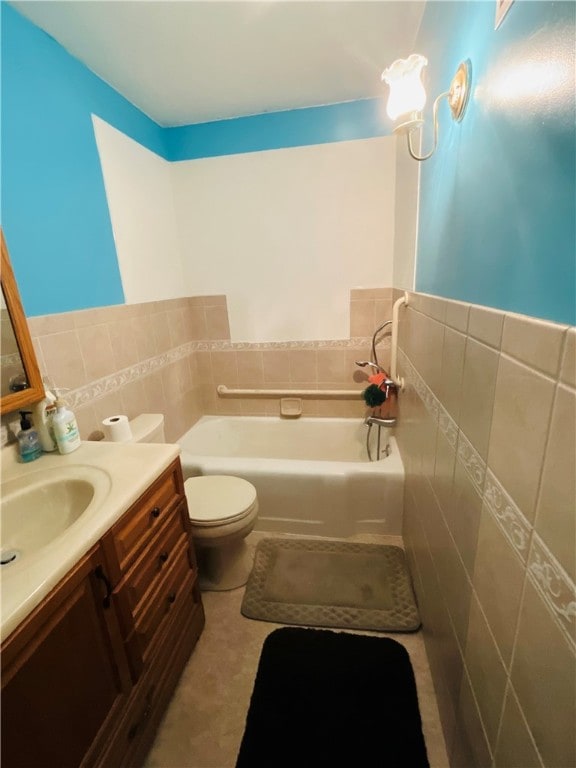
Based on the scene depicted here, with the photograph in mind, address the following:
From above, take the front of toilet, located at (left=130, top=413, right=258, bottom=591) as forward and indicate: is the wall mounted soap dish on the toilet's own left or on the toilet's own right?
on the toilet's own left

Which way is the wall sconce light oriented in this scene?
to the viewer's left

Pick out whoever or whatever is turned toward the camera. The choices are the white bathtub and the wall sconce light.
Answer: the white bathtub

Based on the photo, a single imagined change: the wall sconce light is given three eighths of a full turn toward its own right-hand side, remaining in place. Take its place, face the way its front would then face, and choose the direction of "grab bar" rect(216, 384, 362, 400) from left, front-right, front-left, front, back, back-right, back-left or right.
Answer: left

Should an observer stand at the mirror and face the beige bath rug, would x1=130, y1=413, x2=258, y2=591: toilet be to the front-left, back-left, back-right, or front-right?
front-left

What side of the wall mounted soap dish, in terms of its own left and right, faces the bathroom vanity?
front

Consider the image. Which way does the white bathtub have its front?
toward the camera

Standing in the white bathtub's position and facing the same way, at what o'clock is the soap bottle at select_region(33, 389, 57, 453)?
The soap bottle is roughly at 2 o'clock from the white bathtub.

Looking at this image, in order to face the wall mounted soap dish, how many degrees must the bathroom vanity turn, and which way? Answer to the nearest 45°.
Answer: approximately 90° to its left

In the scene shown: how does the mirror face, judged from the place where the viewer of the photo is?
facing the viewer and to the right of the viewer

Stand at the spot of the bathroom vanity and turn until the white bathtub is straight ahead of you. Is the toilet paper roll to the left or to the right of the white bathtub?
left

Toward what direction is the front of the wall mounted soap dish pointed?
toward the camera

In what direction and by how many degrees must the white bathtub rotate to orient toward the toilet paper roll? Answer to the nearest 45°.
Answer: approximately 90° to its right

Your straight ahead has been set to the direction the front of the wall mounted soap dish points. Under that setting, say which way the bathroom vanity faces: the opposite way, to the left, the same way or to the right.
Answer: to the left
